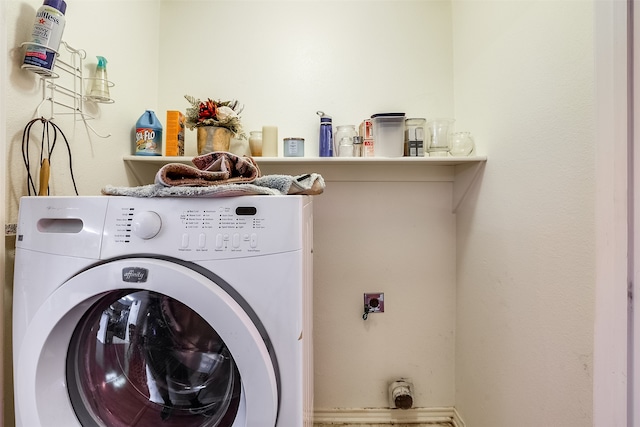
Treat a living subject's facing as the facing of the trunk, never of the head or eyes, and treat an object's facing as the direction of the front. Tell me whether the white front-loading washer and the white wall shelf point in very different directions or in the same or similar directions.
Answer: same or similar directions

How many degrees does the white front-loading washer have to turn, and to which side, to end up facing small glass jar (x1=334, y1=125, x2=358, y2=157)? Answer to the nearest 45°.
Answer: approximately 135° to its left

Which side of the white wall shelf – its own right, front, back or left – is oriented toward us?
front

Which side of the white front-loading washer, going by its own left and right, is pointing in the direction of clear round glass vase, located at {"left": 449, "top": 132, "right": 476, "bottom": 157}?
left

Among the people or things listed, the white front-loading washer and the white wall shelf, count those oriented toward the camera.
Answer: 2

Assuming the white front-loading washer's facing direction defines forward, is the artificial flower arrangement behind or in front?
behind

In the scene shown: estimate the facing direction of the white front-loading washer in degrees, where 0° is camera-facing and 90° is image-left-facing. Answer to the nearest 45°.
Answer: approximately 0°
